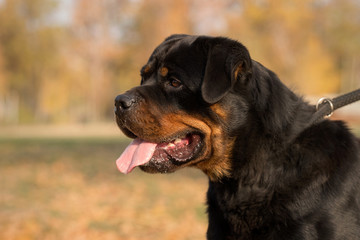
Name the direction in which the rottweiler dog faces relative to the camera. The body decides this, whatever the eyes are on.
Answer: to the viewer's left
